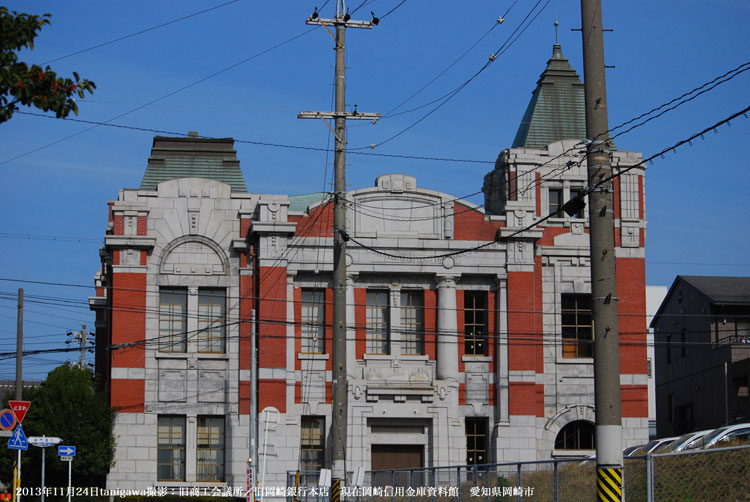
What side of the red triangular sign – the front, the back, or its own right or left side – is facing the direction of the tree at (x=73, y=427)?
back

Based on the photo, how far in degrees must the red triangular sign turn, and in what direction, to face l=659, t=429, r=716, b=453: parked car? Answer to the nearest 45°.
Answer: approximately 90° to its left

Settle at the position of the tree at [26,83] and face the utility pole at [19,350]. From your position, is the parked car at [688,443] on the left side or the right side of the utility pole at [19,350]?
right

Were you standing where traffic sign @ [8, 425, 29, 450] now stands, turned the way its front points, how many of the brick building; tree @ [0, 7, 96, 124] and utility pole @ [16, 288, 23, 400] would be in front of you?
1

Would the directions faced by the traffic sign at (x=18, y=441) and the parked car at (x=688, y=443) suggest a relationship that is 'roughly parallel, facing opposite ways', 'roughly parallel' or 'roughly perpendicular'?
roughly perpendicular

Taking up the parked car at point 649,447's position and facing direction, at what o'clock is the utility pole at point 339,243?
The utility pole is roughly at 12 o'clock from the parked car.

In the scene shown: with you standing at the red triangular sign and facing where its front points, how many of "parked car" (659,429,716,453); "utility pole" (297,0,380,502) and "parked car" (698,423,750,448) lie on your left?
3
